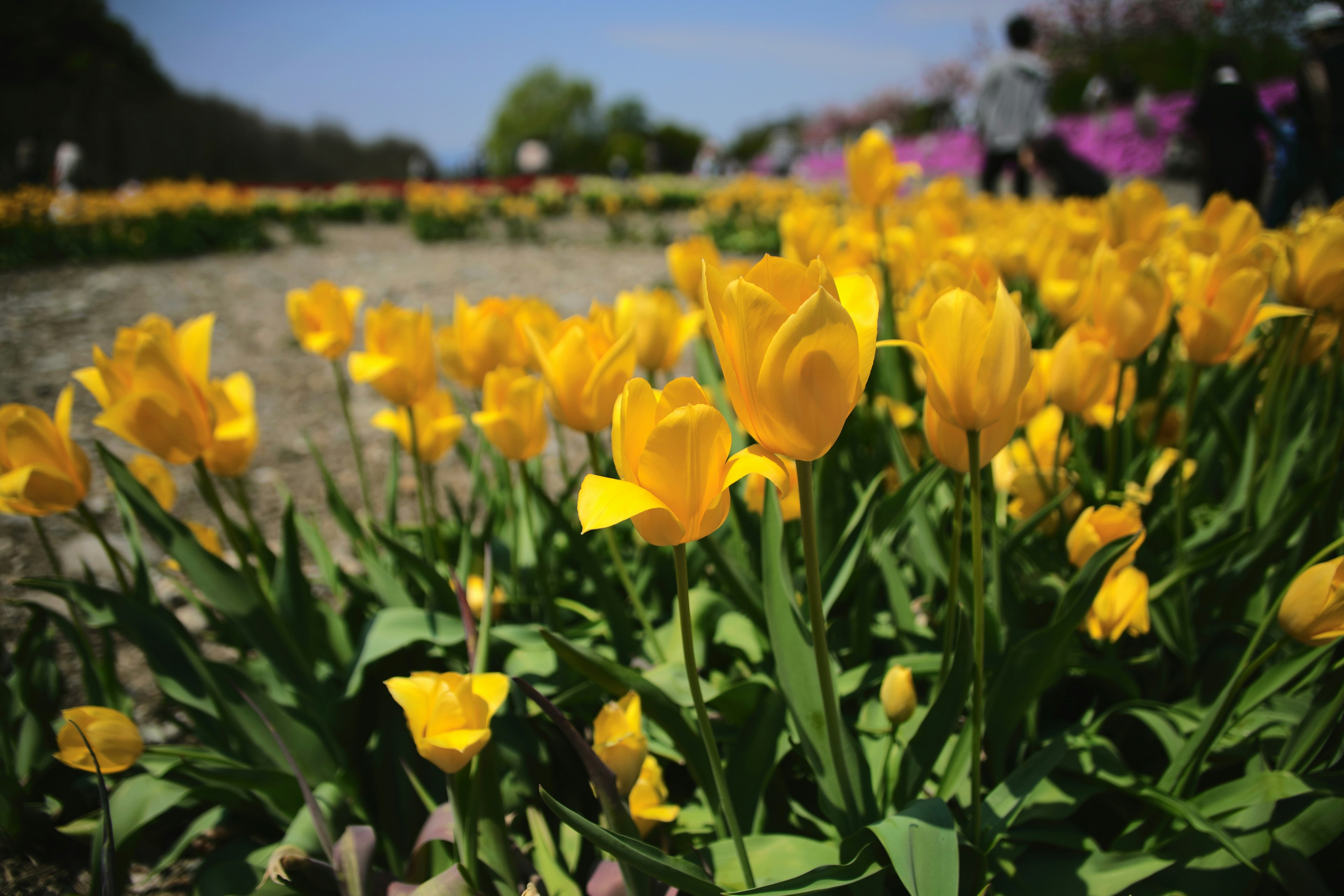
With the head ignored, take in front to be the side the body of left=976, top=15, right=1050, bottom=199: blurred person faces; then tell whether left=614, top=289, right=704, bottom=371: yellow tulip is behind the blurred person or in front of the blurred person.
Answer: behind

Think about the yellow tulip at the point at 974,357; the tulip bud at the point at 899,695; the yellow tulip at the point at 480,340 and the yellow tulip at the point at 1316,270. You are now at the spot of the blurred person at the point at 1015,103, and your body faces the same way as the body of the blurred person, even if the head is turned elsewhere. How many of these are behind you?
4

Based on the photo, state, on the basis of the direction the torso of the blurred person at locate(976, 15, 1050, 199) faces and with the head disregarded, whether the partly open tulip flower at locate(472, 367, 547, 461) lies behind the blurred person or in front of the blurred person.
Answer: behind

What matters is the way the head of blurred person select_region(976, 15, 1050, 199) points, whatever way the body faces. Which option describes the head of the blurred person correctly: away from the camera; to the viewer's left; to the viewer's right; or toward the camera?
away from the camera

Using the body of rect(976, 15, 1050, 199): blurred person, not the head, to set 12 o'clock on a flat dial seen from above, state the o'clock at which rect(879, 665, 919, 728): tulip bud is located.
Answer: The tulip bud is roughly at 6 o'clock from the blurred person.

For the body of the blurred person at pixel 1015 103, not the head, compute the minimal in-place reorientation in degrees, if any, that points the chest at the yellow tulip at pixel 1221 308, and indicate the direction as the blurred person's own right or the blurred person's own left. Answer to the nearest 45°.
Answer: approximately 180°

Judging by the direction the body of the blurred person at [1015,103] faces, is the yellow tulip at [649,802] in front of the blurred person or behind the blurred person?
behind

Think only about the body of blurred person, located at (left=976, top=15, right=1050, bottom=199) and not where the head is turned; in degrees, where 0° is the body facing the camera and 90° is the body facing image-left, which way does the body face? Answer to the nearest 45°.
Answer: approximately 180°

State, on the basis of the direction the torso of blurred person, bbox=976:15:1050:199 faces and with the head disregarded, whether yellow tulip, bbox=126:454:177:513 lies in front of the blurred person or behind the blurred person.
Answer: behind
